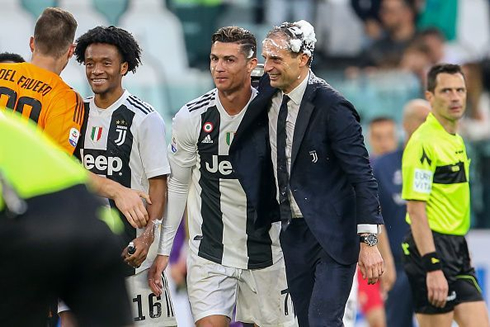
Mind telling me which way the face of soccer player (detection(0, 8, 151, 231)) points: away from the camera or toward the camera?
away from the camera

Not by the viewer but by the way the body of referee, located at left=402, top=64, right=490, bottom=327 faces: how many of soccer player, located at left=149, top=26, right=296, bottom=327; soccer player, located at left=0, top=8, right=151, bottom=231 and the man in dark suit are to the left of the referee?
0

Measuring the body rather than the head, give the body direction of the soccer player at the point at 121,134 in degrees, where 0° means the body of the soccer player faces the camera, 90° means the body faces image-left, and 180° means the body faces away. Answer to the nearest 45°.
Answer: approximately 45°

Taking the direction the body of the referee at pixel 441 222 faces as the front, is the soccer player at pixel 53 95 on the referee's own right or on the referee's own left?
on the referee's own right

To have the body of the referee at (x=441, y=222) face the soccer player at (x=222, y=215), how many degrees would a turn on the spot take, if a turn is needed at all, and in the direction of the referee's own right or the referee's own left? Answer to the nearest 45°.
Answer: approximately 90° to the referee's own right

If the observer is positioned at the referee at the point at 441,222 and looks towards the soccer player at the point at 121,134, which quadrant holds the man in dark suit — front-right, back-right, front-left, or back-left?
front-left

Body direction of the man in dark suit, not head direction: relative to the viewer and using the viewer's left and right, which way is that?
facing the viewer and to the left of the viewer

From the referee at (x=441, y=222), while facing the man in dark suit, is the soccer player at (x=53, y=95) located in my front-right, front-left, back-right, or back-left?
front-right

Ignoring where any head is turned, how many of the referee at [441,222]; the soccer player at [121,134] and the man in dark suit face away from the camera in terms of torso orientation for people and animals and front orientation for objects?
0

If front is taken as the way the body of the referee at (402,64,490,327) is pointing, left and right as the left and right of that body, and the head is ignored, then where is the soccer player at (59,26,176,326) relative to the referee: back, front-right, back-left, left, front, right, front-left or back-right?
right

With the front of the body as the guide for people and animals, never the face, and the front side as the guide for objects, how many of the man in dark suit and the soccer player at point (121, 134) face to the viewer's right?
0

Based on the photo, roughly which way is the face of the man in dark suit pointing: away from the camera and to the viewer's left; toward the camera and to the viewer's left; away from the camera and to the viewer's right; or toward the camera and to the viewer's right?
toward the camera and to the viewer's left

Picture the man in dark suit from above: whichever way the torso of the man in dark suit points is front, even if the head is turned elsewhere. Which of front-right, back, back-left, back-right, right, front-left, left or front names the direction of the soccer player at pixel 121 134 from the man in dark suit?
front-right

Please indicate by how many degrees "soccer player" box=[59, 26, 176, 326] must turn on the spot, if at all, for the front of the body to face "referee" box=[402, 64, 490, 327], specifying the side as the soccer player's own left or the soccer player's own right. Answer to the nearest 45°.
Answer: approximately 135° to the soccer player's own left

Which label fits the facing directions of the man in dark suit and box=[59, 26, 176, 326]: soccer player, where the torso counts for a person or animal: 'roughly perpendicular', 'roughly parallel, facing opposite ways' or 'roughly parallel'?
roughly parallel
